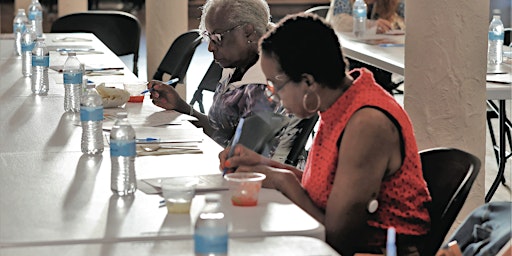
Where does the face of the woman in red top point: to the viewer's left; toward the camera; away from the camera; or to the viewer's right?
to the viewer's left

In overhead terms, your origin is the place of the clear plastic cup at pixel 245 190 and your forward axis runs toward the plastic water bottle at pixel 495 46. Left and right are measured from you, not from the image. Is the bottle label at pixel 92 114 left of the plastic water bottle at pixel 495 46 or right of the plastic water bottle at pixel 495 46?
left

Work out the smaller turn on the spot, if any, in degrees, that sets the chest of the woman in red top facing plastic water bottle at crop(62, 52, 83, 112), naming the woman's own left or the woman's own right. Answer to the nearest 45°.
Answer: approximately 45° to the woman's own right

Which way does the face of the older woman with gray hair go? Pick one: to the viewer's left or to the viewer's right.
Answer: to the viewer's left

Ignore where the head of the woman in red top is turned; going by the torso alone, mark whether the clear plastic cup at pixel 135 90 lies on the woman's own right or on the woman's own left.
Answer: on the woman's own right

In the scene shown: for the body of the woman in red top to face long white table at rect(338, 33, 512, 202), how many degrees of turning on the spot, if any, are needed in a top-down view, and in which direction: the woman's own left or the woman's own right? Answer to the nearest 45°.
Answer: approximately 90° to the woman's own right

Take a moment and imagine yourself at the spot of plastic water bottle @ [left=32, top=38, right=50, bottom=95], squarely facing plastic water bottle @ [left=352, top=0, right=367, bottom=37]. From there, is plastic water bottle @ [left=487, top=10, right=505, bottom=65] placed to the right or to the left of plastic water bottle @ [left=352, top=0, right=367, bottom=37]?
right

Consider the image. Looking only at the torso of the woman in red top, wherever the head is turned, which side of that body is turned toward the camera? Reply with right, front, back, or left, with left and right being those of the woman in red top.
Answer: left
